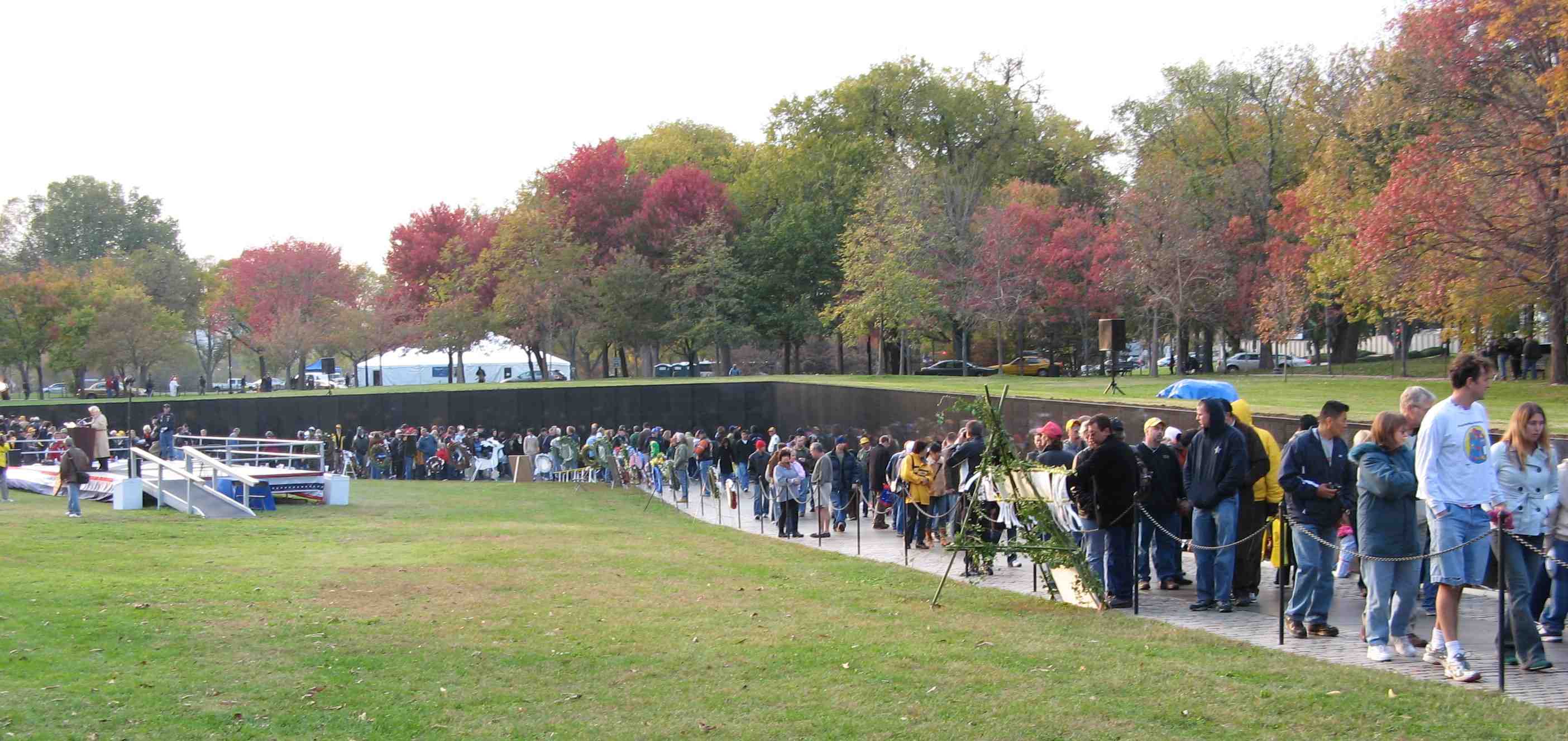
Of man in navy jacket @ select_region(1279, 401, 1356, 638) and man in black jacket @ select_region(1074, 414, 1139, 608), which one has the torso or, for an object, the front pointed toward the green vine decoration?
the man in black jacket

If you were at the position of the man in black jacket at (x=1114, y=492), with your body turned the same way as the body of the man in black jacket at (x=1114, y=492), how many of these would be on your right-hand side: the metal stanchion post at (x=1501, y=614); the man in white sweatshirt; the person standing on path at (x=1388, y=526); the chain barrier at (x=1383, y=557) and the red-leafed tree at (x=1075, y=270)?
1

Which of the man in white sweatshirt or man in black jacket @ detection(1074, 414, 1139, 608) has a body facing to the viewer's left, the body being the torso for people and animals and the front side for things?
the man in black jacket

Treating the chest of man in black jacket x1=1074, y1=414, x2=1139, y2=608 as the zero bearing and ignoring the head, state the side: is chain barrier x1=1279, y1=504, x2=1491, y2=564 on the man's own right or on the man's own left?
on the man's own left

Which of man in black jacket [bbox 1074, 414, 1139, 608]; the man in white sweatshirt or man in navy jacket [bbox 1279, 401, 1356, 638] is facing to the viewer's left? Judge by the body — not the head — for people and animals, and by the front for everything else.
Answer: the man in black jacket

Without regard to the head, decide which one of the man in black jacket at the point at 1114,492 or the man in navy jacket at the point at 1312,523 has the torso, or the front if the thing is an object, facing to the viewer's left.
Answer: the man in black jacket

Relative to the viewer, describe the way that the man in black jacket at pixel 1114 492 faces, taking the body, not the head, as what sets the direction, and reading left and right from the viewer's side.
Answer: facing to the left of the viewer
